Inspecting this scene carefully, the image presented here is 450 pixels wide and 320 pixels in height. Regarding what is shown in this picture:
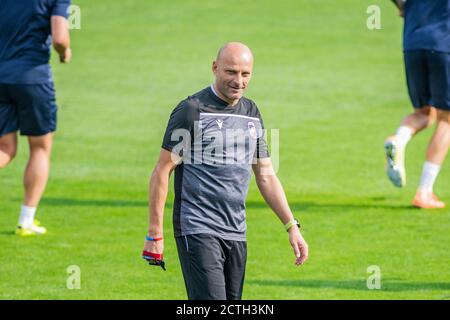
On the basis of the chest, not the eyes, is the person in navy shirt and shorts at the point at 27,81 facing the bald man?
no

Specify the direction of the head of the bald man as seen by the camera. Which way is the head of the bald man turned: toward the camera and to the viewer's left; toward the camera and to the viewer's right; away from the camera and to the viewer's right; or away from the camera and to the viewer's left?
toward the camera and to the viewer's right

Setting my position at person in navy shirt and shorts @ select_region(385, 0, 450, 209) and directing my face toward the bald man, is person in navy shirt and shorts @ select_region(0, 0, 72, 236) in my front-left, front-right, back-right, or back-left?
front-right

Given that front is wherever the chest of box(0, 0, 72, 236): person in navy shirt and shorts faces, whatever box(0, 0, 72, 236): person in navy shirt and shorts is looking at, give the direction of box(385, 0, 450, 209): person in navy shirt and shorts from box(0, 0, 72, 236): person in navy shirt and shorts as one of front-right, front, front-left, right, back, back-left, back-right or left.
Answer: front-right

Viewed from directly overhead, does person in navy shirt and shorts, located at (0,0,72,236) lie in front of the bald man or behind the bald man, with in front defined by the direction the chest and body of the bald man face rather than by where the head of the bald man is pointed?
behind

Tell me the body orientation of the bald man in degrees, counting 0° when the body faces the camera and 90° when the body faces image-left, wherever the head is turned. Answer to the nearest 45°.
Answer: approximately 315°
